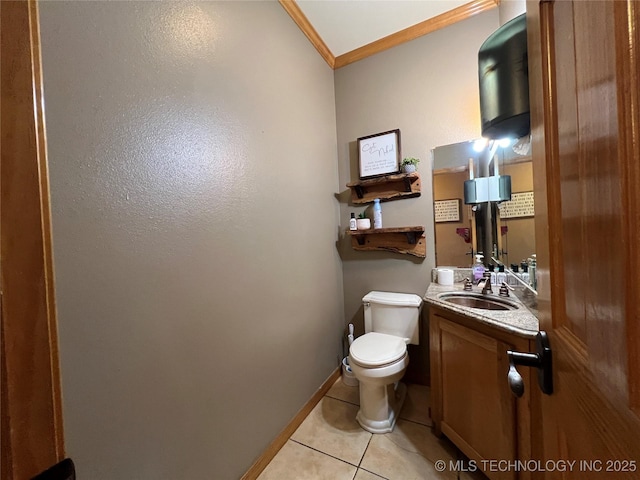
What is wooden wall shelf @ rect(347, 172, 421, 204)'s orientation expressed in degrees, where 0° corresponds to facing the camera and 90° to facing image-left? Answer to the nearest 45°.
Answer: approximately 0°

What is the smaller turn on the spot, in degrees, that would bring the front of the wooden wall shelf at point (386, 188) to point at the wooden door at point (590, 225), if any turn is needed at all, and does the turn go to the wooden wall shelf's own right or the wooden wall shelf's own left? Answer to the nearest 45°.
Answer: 0° — it already faces it

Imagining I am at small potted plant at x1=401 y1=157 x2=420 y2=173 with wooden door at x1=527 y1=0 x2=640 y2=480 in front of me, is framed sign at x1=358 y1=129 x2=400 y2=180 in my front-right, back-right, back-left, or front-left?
back-right
